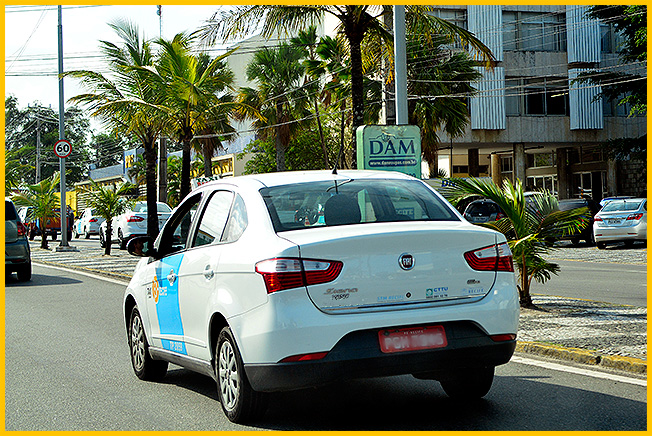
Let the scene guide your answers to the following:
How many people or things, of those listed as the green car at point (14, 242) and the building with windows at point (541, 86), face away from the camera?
1

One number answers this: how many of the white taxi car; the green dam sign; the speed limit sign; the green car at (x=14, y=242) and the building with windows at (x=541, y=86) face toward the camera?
3

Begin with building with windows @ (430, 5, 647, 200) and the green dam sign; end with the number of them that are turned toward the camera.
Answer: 2

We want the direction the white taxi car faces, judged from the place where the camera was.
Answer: facing away from the viewer and to the left of the viewer

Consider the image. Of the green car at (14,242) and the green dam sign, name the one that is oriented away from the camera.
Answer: the green car

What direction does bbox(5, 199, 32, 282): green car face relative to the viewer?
away from the camera

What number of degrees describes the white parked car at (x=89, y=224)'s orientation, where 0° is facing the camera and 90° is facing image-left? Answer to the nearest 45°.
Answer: approximately 135°

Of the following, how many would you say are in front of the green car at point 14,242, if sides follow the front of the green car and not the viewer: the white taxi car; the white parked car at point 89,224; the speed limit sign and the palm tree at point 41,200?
3

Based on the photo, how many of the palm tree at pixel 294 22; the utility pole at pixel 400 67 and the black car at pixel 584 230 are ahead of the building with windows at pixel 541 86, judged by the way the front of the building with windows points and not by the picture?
3

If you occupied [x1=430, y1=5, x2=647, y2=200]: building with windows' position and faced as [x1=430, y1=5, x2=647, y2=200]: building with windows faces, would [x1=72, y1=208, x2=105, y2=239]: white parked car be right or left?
on its right
